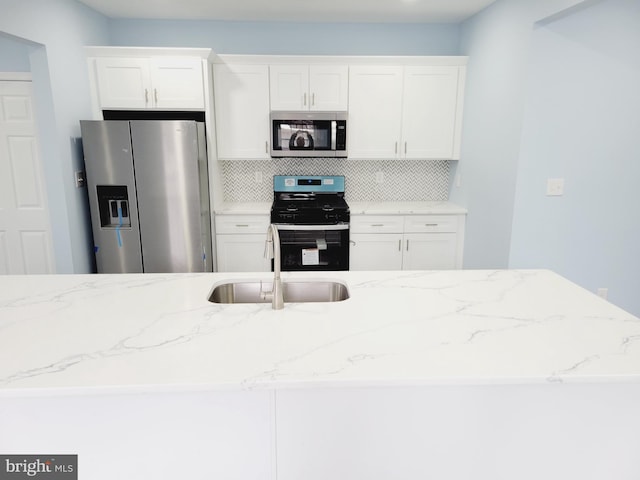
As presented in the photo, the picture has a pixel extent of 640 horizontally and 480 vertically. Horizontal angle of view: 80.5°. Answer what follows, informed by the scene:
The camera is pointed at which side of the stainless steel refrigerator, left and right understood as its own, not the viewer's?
front

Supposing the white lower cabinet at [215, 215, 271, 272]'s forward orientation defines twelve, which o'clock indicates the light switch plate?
The light switch plate is roughly at 10 o'clock from the white lower cabinet.

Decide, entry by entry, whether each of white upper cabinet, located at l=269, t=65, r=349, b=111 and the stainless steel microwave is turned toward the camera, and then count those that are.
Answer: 2

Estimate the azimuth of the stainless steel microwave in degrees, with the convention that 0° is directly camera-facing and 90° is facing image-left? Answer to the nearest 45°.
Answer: approximately 0°

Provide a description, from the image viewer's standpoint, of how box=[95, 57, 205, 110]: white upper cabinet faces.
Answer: facing the viewer

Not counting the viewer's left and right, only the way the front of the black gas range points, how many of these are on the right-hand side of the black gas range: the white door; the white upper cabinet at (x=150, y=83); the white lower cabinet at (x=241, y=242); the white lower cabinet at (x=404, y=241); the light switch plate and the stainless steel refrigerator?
4

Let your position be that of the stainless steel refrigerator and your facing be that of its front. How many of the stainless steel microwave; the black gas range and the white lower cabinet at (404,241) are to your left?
3

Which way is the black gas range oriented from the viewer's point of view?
toward the camera

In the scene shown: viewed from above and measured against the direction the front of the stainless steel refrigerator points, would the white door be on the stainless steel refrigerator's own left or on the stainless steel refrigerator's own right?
on the stainless steel refrigerator's own right

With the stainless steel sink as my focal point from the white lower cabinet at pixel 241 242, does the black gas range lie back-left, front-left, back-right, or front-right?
front-left

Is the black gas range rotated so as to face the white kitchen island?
yes

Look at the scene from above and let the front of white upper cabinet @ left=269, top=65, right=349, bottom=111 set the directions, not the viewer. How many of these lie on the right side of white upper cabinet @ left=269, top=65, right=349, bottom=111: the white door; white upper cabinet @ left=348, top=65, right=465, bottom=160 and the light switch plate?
1

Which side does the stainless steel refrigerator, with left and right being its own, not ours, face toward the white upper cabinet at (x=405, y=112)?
left

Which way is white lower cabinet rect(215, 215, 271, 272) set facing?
toward the camera
